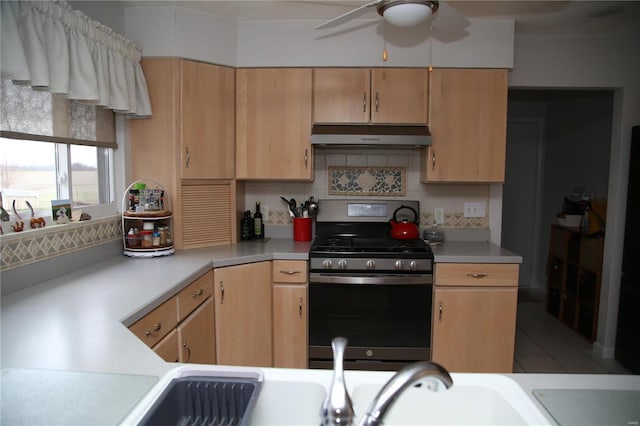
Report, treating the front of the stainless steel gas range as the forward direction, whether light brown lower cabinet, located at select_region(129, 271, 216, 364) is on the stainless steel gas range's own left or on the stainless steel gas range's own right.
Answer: on the stainless steel gas range's own right

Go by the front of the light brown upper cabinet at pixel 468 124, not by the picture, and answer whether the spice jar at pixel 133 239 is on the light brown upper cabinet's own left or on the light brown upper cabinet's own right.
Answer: on the light brown upper cabinet's own right

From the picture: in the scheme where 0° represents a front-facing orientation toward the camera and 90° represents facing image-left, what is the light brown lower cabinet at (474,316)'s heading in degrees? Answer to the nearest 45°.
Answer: approximately 0°

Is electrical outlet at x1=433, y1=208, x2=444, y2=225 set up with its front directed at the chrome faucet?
yes

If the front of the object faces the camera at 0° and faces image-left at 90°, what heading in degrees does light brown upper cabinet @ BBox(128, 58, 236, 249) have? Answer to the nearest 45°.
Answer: approximately 315°

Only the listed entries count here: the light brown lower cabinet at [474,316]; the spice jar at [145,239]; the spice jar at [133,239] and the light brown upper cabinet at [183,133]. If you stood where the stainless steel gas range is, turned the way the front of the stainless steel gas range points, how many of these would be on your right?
3

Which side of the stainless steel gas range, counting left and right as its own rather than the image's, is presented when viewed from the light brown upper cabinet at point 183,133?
right

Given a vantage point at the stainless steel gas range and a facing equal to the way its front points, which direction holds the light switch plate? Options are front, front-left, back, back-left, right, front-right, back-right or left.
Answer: back-left

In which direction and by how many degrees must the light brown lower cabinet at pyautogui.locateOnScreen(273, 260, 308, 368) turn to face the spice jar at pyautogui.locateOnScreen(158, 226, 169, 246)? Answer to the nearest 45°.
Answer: approximately 90° to its right

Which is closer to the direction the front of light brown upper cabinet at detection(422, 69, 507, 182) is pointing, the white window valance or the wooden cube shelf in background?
the white window valance
